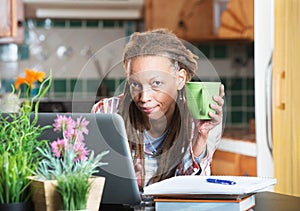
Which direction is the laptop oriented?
away from the camera

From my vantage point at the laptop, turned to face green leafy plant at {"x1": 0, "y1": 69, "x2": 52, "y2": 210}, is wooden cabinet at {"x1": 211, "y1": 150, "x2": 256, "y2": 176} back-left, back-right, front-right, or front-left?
back-right

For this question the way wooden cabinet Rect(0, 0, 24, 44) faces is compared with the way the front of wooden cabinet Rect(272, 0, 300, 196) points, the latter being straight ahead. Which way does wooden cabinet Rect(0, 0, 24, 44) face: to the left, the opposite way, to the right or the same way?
to the left

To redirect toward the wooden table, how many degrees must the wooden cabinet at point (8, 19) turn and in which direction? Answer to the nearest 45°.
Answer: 0° — it already faces it

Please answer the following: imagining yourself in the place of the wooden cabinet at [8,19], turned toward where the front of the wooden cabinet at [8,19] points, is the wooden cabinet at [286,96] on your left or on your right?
on your left

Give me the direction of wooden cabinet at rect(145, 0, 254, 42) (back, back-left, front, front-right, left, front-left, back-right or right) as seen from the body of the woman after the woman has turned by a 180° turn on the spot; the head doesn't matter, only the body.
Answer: front

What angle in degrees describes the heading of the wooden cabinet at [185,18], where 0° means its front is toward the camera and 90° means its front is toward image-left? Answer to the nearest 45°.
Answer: approximately 0°

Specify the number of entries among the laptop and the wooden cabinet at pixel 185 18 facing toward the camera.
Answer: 1

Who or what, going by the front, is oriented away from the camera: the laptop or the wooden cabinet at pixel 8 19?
the laptop

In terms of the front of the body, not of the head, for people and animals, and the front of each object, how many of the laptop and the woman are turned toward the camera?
1

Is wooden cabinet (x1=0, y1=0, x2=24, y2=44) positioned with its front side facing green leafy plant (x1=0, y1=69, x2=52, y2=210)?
yes
